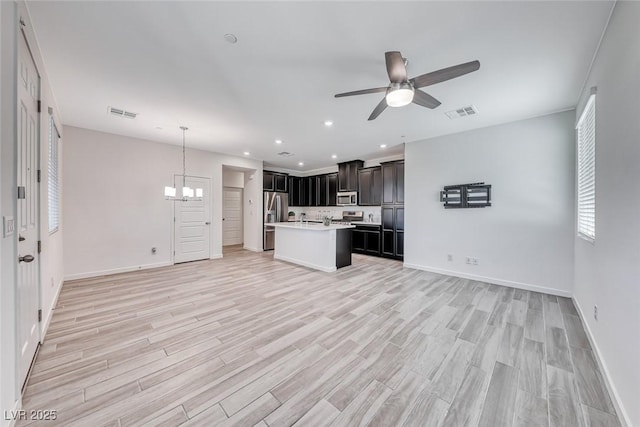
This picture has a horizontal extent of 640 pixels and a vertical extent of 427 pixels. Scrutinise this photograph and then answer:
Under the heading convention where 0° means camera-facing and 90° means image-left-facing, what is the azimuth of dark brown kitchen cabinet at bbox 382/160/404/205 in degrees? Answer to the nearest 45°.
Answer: approximately 45°

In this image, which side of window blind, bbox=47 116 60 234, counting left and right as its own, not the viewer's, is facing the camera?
right

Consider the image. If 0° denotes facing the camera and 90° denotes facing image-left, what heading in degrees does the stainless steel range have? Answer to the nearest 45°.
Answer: approximately 45°

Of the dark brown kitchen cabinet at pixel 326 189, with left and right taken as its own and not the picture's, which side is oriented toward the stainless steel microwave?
left

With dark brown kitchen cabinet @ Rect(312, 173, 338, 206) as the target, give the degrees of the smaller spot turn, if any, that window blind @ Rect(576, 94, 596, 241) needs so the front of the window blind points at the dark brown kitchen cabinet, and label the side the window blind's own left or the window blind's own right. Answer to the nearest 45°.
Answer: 0° — it already faces it

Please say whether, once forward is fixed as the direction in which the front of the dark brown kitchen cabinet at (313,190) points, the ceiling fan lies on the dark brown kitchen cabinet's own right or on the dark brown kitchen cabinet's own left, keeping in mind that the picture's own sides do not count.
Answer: on the dark brown kitchen cabinet's own left

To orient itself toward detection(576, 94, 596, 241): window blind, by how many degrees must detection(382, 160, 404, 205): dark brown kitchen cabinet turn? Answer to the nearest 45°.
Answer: approximately 90° to its left

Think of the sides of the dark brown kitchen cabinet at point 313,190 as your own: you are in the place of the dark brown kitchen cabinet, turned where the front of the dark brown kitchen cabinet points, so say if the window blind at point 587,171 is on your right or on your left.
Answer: on your left

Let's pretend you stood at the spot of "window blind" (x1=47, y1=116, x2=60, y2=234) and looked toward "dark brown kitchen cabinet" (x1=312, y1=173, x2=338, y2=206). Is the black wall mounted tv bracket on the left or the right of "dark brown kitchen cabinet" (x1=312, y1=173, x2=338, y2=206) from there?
right

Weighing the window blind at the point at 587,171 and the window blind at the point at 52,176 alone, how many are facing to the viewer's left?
1

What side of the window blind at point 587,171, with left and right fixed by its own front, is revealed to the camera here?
left
